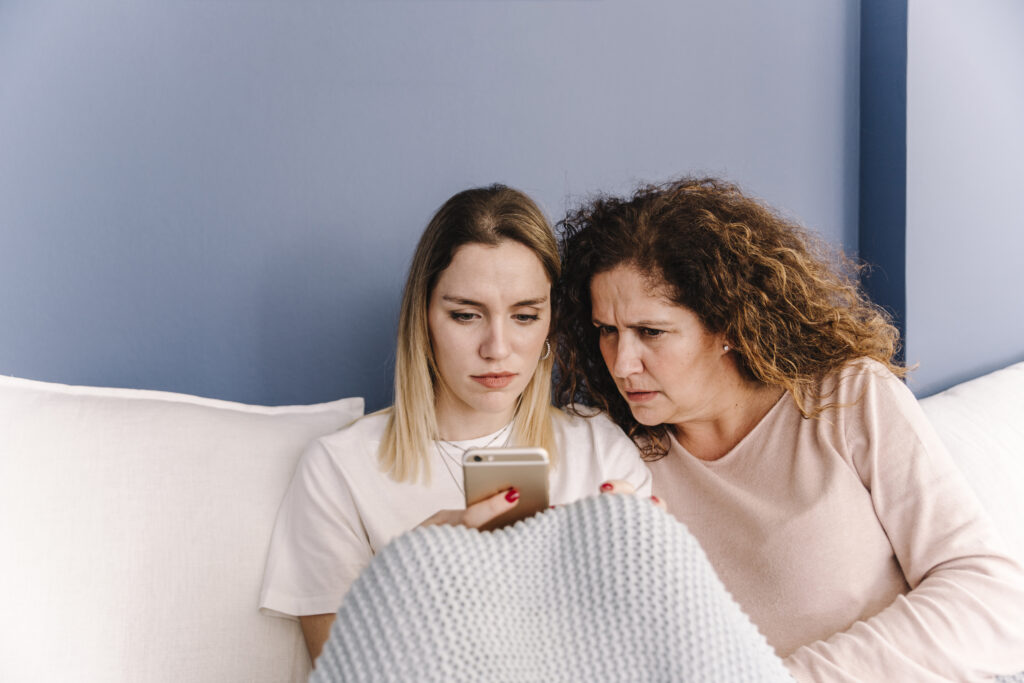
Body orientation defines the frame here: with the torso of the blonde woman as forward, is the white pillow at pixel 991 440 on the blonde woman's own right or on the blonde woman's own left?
on the blonde woman's own left

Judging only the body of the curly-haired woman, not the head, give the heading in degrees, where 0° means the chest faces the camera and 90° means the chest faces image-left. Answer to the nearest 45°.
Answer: approximately 45°

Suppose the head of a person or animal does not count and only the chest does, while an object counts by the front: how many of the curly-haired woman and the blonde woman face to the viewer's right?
0
